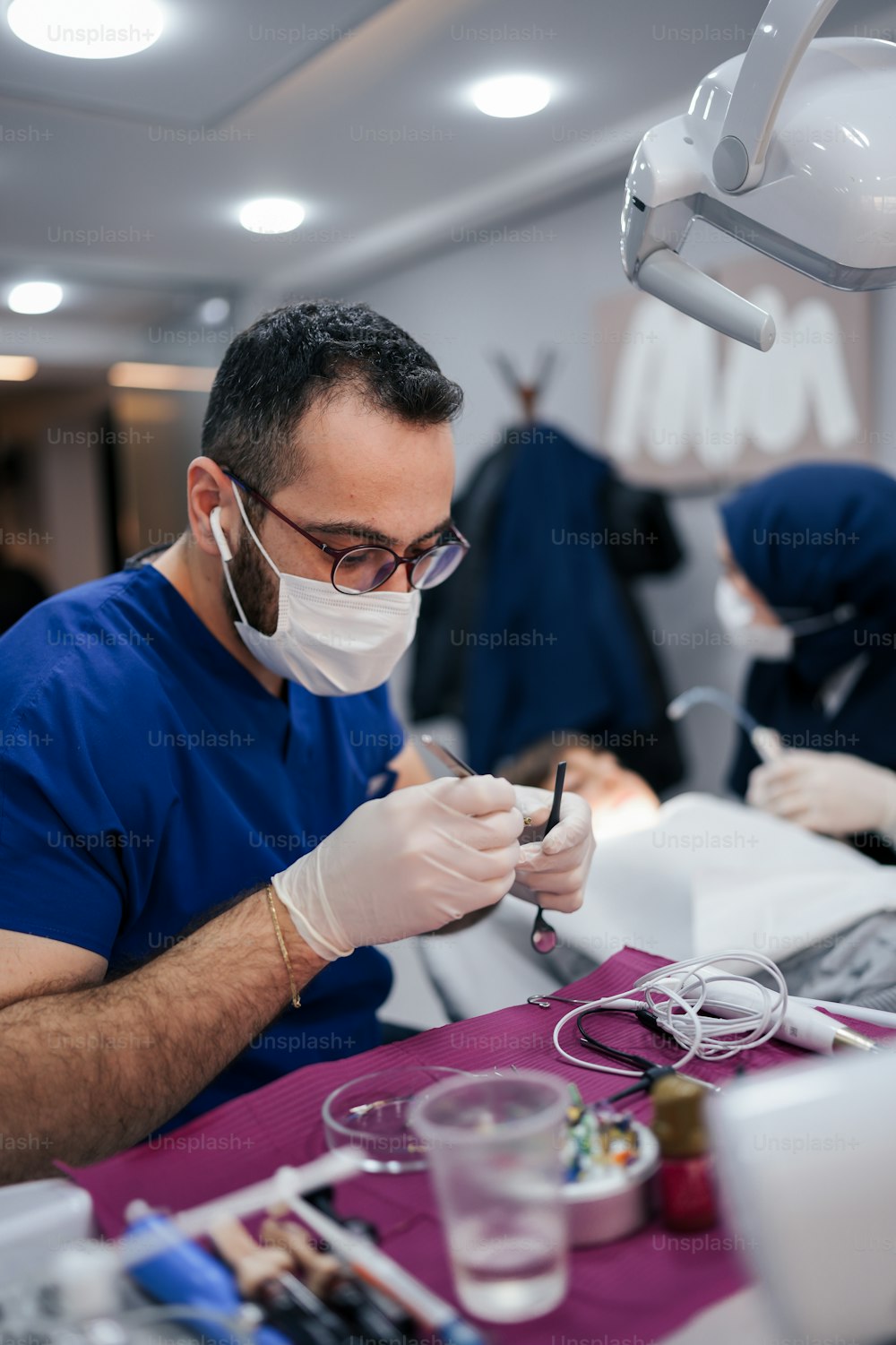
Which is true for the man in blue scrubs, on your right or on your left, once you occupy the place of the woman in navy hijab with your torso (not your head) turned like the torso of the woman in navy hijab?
on your left

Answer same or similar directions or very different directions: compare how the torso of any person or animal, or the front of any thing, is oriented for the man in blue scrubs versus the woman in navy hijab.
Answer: very different directions

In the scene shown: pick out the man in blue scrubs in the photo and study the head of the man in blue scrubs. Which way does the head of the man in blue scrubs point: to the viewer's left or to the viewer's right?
to the viewer's right

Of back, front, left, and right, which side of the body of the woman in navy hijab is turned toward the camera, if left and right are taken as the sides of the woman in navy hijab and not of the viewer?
left

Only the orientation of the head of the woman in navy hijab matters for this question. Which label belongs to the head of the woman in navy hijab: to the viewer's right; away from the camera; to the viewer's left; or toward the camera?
to the viewer's left

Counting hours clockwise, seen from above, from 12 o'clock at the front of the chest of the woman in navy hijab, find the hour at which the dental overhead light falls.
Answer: The dental overhead light is roughly at 9 o'clock from the woman in navy hijab.

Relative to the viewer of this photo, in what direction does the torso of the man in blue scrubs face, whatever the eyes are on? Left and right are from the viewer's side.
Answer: facing the viewer and to the right of the viewer

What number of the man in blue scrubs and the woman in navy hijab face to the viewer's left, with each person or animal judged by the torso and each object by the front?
1

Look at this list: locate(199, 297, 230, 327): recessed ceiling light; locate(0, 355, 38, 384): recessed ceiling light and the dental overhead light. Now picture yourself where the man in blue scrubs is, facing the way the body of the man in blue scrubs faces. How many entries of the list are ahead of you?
1
